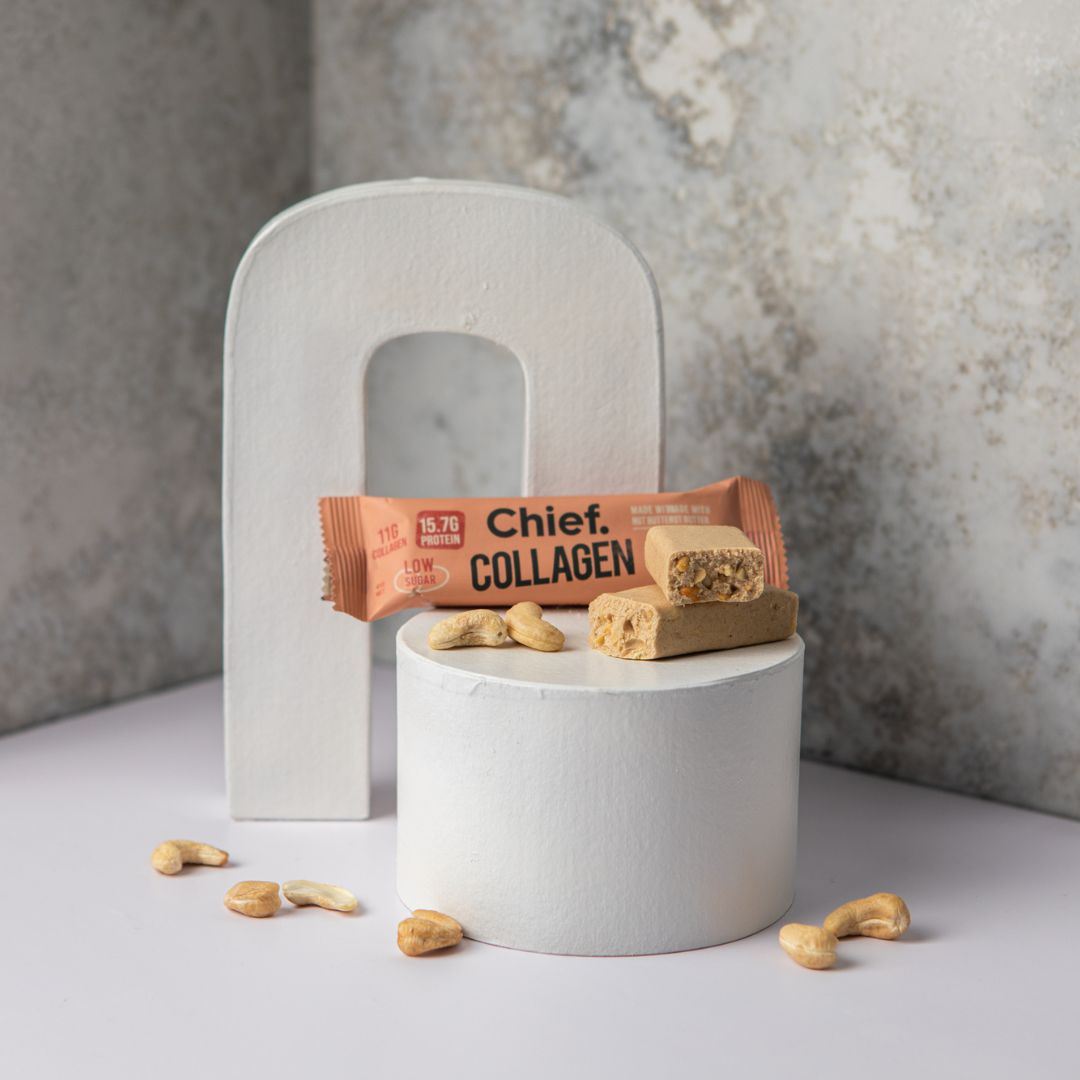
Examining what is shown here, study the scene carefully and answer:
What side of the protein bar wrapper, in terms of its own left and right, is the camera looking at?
front

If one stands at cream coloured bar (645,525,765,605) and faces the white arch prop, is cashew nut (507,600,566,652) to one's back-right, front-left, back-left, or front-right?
front-left
